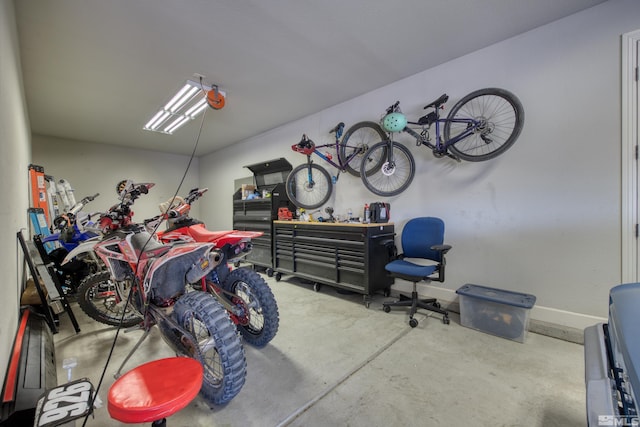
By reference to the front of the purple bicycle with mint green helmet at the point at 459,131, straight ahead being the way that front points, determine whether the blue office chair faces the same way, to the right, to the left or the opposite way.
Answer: to the left

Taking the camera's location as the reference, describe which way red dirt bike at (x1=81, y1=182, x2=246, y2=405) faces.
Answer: facing away from the viewer and to the left of the viewer

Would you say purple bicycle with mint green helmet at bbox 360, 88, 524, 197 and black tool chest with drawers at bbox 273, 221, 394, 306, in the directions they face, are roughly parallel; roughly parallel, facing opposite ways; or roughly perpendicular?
roughly perpendicular

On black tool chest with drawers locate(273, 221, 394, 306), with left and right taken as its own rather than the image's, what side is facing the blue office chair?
left

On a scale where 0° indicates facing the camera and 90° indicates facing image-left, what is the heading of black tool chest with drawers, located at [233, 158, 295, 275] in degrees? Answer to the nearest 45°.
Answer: approximately 45°

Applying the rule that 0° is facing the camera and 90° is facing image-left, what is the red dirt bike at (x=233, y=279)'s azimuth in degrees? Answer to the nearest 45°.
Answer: approximately 135°

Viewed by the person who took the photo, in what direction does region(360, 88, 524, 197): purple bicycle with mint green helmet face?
facing away from the viewer and to the left of the viewer

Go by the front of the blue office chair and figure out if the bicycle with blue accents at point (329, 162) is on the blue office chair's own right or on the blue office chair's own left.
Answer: on the blue office chair's own right

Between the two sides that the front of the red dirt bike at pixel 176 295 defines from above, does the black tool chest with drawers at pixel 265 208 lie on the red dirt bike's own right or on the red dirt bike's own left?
on the red dirt bike's own right
